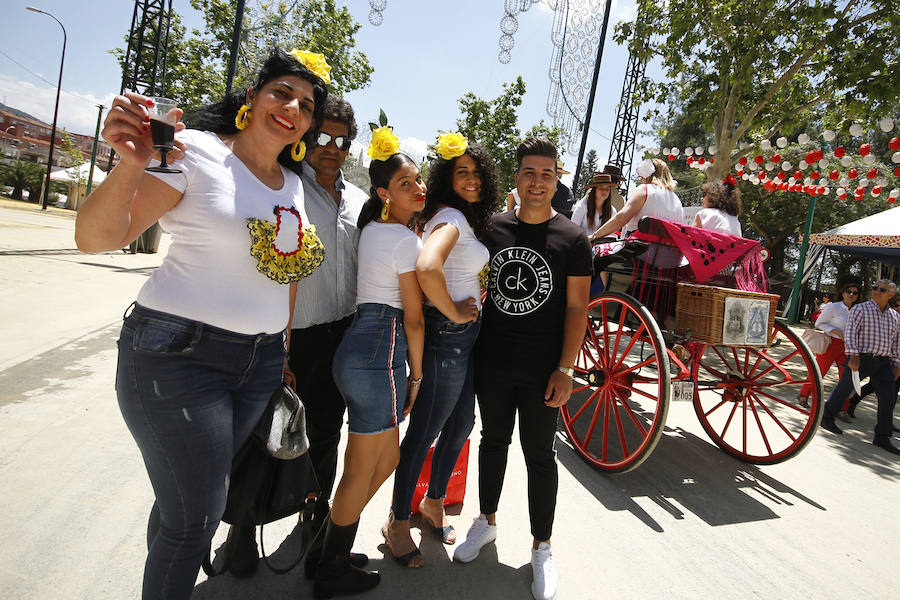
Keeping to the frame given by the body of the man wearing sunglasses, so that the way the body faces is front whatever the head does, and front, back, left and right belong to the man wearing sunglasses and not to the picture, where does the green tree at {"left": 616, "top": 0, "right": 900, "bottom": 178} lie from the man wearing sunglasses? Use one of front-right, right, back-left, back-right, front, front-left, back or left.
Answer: back-left

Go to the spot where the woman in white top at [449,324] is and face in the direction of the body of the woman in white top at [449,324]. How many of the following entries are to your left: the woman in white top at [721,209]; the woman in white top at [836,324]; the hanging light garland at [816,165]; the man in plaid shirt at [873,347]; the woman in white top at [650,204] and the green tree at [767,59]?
6

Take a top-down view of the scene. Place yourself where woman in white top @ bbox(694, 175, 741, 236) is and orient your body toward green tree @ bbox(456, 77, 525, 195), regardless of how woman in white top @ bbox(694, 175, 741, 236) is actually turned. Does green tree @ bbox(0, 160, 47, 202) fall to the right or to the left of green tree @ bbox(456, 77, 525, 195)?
left

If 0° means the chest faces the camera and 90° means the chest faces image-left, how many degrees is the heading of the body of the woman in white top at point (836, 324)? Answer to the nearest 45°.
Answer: approximately 315°

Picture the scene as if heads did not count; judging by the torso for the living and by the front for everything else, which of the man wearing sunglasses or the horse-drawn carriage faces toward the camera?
the man wearing sunglasses

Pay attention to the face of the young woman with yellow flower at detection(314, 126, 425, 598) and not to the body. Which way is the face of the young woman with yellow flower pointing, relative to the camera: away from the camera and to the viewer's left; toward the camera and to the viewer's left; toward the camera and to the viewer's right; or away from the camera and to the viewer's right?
toward the camera and to the viewer's right

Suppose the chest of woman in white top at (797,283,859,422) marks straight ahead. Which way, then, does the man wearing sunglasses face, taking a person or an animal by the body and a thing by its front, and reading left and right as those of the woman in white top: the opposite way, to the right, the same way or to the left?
the same way

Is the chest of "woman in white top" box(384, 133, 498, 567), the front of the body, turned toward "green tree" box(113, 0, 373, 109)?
no

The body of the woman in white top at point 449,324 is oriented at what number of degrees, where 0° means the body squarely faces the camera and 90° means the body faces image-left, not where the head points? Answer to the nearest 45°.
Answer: approximately 315°

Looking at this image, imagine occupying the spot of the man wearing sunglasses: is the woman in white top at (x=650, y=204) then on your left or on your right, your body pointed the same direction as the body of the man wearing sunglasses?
on your left

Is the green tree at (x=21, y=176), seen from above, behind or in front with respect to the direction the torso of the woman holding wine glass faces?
behind

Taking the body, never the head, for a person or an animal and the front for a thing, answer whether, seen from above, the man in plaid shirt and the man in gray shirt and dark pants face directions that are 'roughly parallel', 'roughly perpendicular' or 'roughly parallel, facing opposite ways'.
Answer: roughly parallel

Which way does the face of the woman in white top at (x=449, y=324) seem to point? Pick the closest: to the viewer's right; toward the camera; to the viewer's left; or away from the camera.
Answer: toward the camera

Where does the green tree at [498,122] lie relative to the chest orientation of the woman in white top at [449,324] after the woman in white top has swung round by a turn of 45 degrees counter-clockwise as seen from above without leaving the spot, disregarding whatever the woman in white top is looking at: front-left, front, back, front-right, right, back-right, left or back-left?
left

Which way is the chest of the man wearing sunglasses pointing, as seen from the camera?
toward the camera

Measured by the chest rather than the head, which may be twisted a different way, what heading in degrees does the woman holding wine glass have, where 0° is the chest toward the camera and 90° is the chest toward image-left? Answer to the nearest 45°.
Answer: approximately 315°

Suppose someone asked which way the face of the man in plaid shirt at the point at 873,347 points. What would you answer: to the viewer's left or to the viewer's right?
to the viewer's left

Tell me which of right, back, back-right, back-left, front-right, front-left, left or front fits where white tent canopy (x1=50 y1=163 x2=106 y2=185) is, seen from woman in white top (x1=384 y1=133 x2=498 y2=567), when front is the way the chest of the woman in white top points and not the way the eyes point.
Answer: back

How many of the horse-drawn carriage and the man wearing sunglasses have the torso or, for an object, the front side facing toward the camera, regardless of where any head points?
1

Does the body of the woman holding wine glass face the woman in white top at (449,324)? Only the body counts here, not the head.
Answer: no
